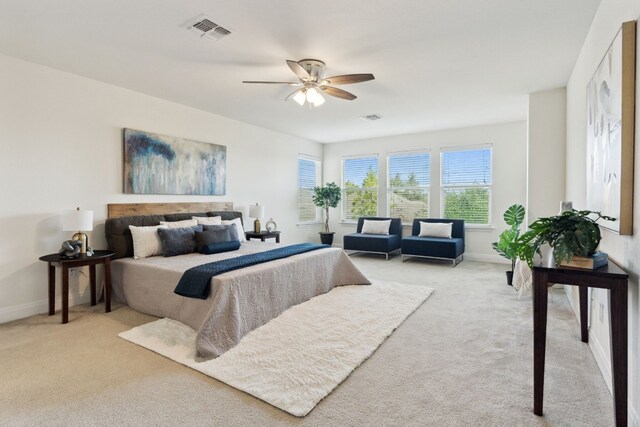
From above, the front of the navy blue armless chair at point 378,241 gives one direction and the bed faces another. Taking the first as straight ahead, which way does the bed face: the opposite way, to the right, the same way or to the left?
to the left

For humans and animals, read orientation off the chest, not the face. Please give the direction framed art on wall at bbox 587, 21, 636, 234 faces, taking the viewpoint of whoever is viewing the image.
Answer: facing to the left of the viewer

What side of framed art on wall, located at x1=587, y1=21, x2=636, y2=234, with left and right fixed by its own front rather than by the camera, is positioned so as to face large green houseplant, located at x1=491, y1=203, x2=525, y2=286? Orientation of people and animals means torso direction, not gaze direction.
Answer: right

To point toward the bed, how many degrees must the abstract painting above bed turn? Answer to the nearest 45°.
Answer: approximately 45° to its right

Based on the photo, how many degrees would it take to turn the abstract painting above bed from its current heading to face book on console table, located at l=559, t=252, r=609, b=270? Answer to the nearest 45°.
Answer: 0° — it already faces it

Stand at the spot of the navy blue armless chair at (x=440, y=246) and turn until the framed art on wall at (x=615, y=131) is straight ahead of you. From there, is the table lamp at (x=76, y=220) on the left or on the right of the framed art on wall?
right

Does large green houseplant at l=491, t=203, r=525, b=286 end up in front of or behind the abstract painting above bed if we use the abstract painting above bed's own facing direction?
in front

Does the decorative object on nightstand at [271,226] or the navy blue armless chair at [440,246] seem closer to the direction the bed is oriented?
the navy blue armless chair

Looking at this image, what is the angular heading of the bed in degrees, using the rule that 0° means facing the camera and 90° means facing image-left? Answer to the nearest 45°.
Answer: approximately 315°

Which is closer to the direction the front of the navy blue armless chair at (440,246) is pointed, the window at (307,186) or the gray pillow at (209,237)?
the gray pillow

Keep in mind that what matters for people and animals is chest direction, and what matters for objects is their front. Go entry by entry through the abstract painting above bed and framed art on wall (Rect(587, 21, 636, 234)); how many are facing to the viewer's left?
1

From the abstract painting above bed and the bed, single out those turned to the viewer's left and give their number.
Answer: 0

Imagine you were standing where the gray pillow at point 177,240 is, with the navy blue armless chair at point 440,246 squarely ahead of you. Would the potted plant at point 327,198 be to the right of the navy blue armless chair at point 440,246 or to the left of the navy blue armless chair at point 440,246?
left

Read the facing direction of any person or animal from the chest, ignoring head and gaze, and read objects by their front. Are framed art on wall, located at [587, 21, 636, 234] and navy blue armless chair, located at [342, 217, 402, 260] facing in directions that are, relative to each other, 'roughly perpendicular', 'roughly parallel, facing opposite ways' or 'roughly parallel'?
roughly perpendicular
